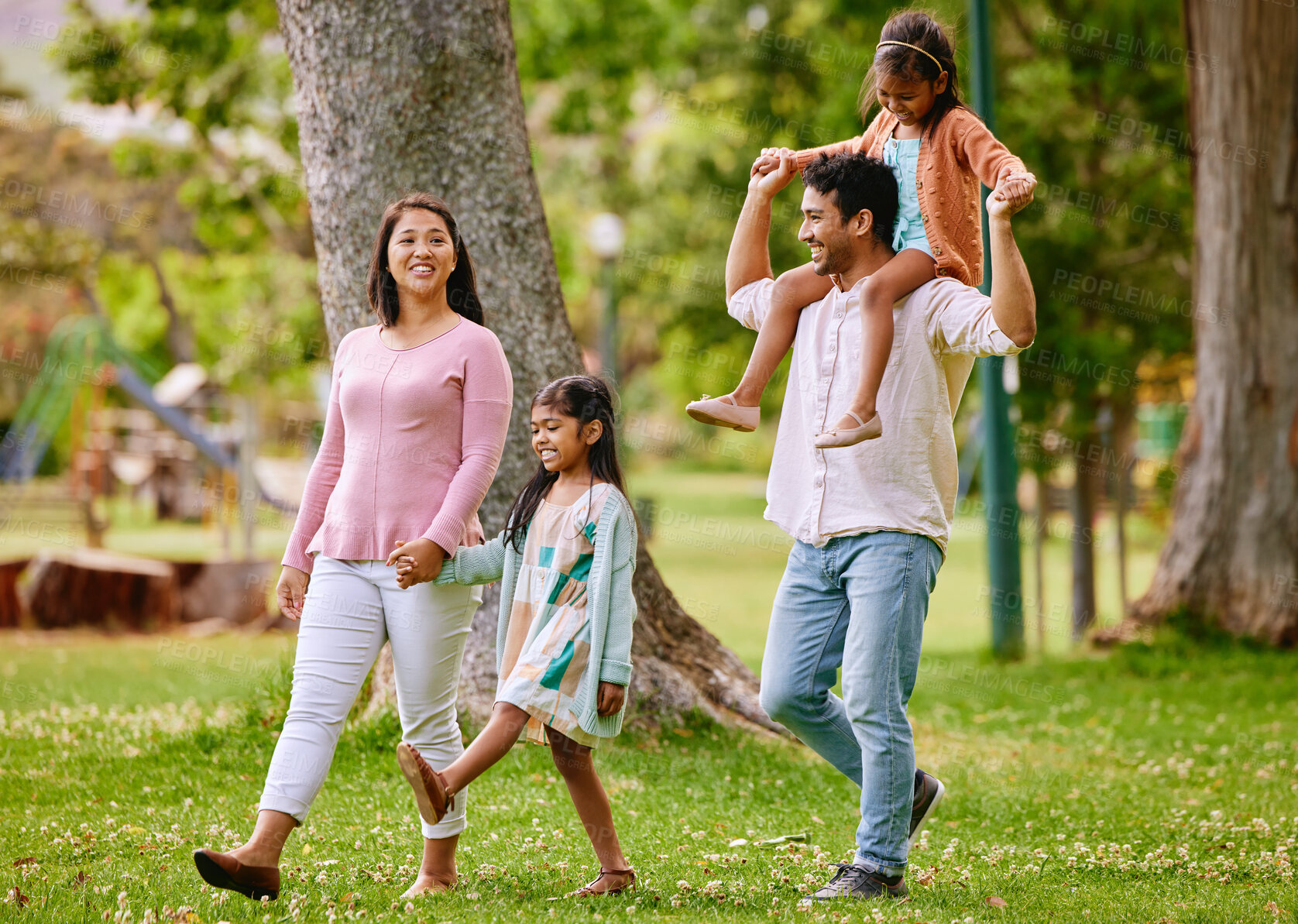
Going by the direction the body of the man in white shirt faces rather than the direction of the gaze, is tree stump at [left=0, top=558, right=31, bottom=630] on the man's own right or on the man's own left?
on the man's own right

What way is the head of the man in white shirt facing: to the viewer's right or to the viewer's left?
to the viewer's left

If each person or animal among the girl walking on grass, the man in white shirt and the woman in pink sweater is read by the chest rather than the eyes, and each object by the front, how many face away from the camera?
0

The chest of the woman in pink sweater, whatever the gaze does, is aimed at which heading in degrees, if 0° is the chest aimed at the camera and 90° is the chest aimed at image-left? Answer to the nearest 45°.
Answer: approximately 45°

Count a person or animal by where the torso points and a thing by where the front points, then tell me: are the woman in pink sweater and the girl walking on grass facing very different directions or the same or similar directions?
same or similar directions
